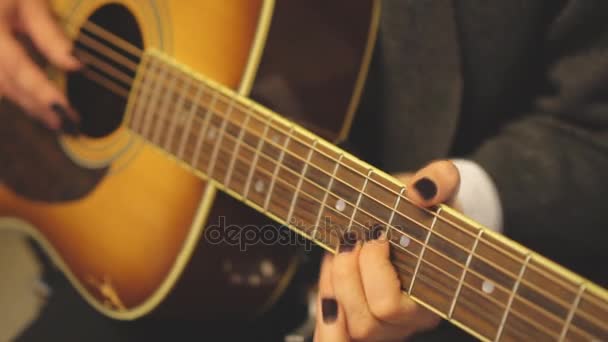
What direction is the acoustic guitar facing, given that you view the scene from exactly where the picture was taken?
facing the viewer and to the left of the viewer
